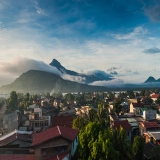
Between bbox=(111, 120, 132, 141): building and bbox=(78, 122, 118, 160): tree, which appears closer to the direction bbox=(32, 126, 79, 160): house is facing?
the tree

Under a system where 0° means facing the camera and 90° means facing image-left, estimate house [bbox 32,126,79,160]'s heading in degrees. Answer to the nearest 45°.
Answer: approximately 0°

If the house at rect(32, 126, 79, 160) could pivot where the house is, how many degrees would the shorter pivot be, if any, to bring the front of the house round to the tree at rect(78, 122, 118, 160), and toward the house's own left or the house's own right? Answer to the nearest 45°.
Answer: approximately 45° to the house's own left

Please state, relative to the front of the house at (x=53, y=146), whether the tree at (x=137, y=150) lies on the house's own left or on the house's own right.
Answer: on the house's own left

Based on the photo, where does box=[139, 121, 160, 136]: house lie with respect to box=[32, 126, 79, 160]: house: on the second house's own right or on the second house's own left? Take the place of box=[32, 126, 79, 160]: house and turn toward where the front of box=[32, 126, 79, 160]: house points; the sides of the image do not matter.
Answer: on the second house's own left

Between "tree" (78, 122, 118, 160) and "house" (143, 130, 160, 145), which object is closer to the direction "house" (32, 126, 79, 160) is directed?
the tree

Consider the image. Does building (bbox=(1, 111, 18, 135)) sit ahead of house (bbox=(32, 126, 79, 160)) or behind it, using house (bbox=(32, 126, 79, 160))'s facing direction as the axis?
behind

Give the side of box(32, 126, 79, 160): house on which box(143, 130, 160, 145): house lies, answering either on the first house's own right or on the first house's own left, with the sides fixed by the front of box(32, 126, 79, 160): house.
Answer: on the first house's own left
